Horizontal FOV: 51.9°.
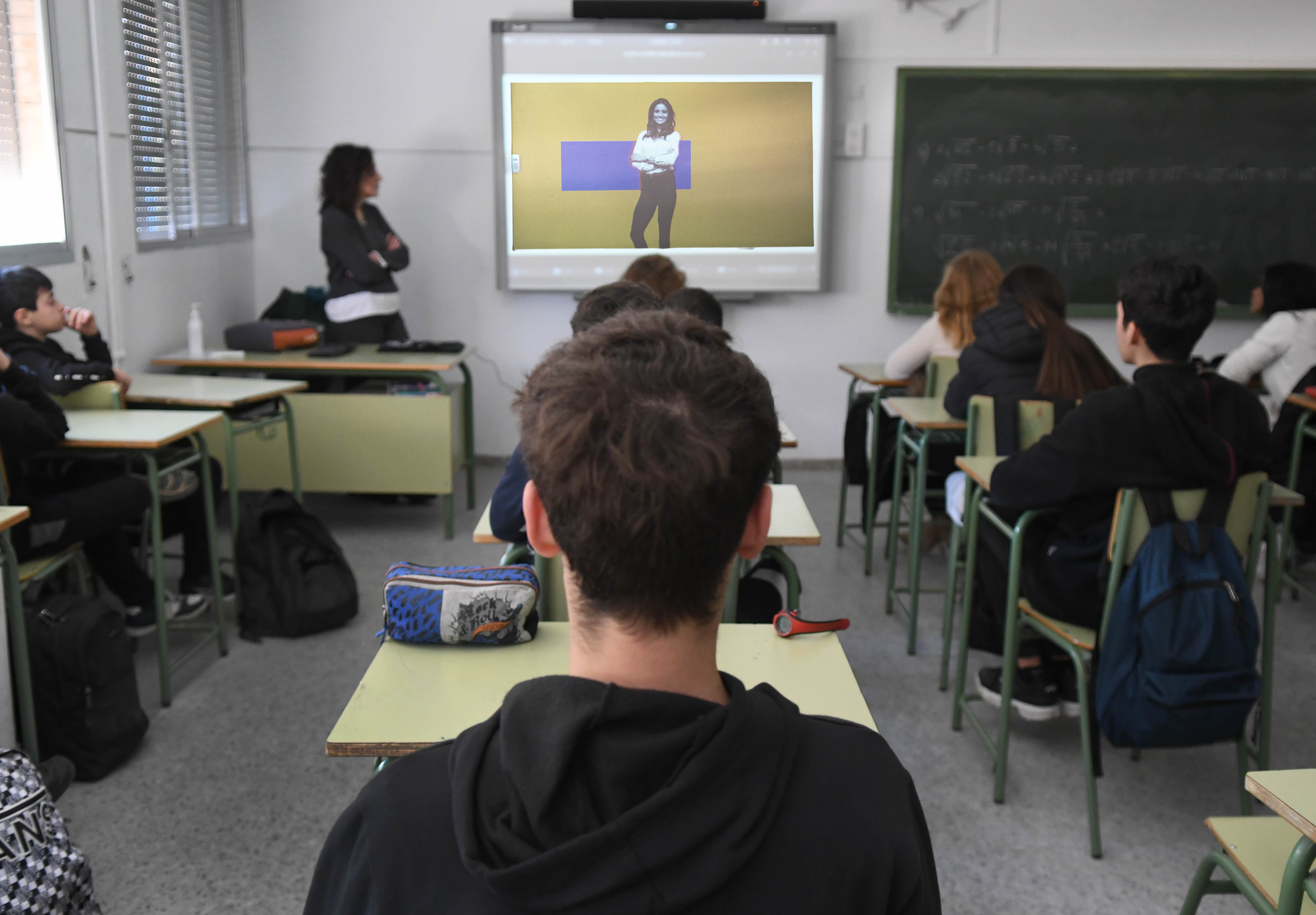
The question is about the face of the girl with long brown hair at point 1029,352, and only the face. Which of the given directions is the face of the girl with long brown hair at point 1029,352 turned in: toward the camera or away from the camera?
away from the camera

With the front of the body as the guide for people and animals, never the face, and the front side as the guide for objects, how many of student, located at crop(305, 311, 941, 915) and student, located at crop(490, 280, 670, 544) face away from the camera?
2

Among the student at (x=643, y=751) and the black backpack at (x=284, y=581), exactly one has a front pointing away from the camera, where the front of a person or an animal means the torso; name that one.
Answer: the student

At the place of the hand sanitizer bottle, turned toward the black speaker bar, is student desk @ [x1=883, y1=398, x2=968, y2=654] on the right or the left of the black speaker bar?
right

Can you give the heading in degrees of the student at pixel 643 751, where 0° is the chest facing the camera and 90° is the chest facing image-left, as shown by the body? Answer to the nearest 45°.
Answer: approximately 180°

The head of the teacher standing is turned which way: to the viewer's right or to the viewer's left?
to the viewer's right

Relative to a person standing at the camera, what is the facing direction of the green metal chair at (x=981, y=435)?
facing away from the viewer

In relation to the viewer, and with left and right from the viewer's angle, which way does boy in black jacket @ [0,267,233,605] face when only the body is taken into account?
facing to the right of the viewer

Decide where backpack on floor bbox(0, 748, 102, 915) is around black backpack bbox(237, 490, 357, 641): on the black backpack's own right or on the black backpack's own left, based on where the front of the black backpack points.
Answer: on the black backpack's own right

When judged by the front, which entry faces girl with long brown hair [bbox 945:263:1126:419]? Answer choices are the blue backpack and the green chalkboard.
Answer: the green chalkboard

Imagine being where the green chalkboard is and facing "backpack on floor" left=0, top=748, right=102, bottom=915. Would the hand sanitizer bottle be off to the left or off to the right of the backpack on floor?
right

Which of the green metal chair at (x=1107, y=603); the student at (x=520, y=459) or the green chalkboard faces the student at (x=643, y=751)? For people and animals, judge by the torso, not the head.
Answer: the green chalkboard

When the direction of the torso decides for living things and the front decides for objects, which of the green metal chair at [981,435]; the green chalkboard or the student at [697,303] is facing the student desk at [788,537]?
the green chalkboard
